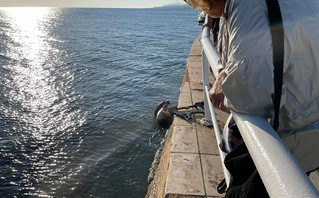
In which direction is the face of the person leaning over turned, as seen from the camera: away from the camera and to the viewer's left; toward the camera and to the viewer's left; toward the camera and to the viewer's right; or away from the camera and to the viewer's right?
away from the camera and to the viewer's left

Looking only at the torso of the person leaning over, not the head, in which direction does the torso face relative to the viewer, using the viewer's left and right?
facing to the left of the viewer
